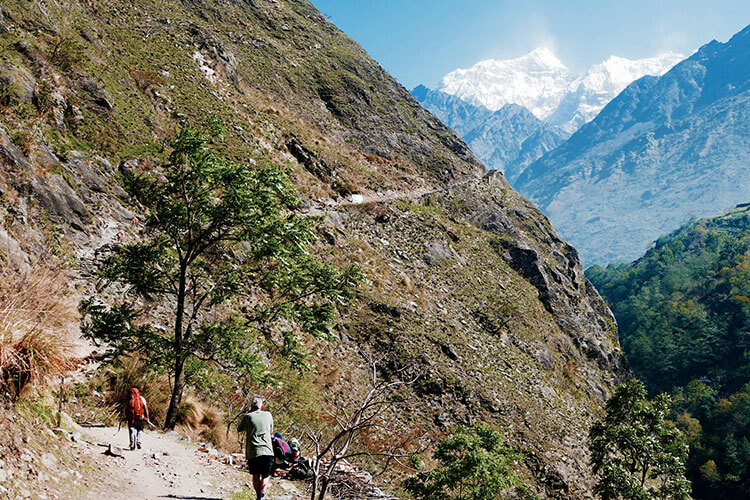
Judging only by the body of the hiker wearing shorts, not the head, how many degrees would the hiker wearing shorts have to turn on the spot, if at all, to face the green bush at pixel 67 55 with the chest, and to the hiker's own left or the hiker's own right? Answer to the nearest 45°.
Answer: approximately 45° to the hiker's own left

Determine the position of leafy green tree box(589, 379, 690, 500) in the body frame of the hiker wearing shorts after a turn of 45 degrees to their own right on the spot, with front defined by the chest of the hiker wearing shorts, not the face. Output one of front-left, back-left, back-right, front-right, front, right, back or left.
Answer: front

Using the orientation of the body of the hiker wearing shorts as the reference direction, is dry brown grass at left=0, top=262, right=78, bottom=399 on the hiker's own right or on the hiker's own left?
on the hiker's own left

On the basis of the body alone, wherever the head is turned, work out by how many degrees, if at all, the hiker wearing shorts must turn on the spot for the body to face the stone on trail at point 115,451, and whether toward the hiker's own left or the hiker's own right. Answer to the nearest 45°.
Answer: approximately 45° to the hiker's own left

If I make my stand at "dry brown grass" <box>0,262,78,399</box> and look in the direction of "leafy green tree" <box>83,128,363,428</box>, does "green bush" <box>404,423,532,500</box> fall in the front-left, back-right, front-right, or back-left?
front-right

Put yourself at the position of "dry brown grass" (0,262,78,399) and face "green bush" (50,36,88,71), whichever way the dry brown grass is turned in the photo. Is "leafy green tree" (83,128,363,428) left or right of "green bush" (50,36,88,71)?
right

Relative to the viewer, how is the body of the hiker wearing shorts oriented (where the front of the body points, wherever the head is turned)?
away from the camera
